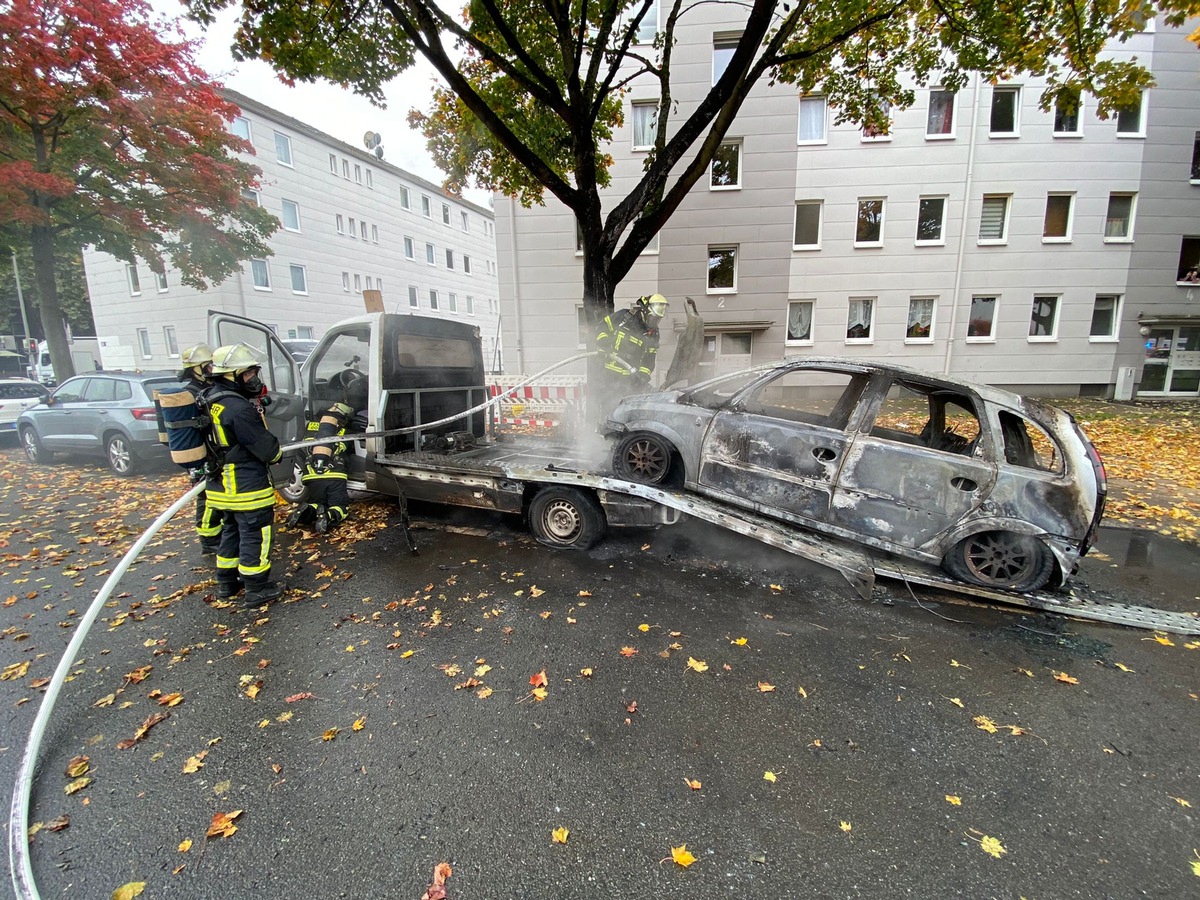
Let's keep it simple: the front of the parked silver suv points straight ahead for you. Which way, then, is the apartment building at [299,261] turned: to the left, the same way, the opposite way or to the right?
the opposite way

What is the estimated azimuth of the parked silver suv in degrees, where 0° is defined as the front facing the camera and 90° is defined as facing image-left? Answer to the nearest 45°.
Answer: approximately 135°

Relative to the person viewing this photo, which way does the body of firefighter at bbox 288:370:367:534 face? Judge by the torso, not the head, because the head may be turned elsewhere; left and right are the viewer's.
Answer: facing away from the viewer and to the right of the viewer

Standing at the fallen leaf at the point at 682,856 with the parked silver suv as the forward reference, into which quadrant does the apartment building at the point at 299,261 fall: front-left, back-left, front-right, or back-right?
front-right

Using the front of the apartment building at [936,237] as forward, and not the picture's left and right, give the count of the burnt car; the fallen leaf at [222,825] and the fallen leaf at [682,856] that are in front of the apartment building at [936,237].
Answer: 3

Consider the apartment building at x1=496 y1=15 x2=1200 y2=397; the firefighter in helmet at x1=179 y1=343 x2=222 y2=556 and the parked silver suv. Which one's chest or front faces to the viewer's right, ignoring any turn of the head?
the firefighter in helmet

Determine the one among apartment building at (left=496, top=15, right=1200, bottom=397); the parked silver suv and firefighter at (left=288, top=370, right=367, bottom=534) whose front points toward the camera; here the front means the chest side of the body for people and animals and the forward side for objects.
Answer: the apartment building

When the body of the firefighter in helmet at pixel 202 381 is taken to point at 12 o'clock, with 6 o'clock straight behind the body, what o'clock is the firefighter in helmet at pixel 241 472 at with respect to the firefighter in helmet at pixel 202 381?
the firefighter in helmet at pixel 241 472 is roughly at 3 o'clock from the firefighter in helmet at pixel 202 381.

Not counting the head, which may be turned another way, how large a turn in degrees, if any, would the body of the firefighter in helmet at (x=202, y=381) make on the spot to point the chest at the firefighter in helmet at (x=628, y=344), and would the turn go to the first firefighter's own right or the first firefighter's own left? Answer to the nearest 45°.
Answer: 0° — they already face them

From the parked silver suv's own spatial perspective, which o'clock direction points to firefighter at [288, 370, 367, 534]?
The firefighter is roughly at 7 o'clock from the parked silver suv.

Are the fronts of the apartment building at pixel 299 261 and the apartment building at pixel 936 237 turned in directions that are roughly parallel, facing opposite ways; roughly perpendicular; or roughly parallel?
roughly perpendicular

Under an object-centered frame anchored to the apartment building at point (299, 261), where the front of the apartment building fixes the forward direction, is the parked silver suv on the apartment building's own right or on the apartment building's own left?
on the apartment building's own right

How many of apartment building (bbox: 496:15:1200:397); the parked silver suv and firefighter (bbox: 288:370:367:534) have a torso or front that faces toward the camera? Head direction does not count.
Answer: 1

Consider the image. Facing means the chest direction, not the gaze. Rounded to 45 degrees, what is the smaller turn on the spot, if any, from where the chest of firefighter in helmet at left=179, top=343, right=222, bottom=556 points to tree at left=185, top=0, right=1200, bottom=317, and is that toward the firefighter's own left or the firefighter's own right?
0° — they already face it

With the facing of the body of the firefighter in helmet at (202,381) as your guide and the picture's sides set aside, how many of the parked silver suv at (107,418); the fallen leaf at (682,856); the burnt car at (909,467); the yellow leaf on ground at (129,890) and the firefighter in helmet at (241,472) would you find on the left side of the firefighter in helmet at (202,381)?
1

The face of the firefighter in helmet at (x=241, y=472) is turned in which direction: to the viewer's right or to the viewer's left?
to the viewer's right

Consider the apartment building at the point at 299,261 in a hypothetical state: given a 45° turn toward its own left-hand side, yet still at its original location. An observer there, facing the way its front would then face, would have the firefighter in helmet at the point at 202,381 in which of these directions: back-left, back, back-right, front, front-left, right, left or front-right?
right

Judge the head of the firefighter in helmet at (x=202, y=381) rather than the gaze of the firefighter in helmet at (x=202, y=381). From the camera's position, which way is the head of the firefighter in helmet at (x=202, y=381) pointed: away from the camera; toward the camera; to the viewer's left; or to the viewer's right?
to the viewer's right

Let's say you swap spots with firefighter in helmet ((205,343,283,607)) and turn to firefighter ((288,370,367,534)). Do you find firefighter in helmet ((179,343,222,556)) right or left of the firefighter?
left

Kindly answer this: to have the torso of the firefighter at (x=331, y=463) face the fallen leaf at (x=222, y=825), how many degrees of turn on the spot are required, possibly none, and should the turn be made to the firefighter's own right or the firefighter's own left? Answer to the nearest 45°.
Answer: approximately 135° to the firefighter's own right

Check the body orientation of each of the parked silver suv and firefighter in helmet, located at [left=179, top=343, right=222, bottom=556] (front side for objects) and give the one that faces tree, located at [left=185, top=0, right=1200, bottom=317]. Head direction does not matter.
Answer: the firefighter in helmet
